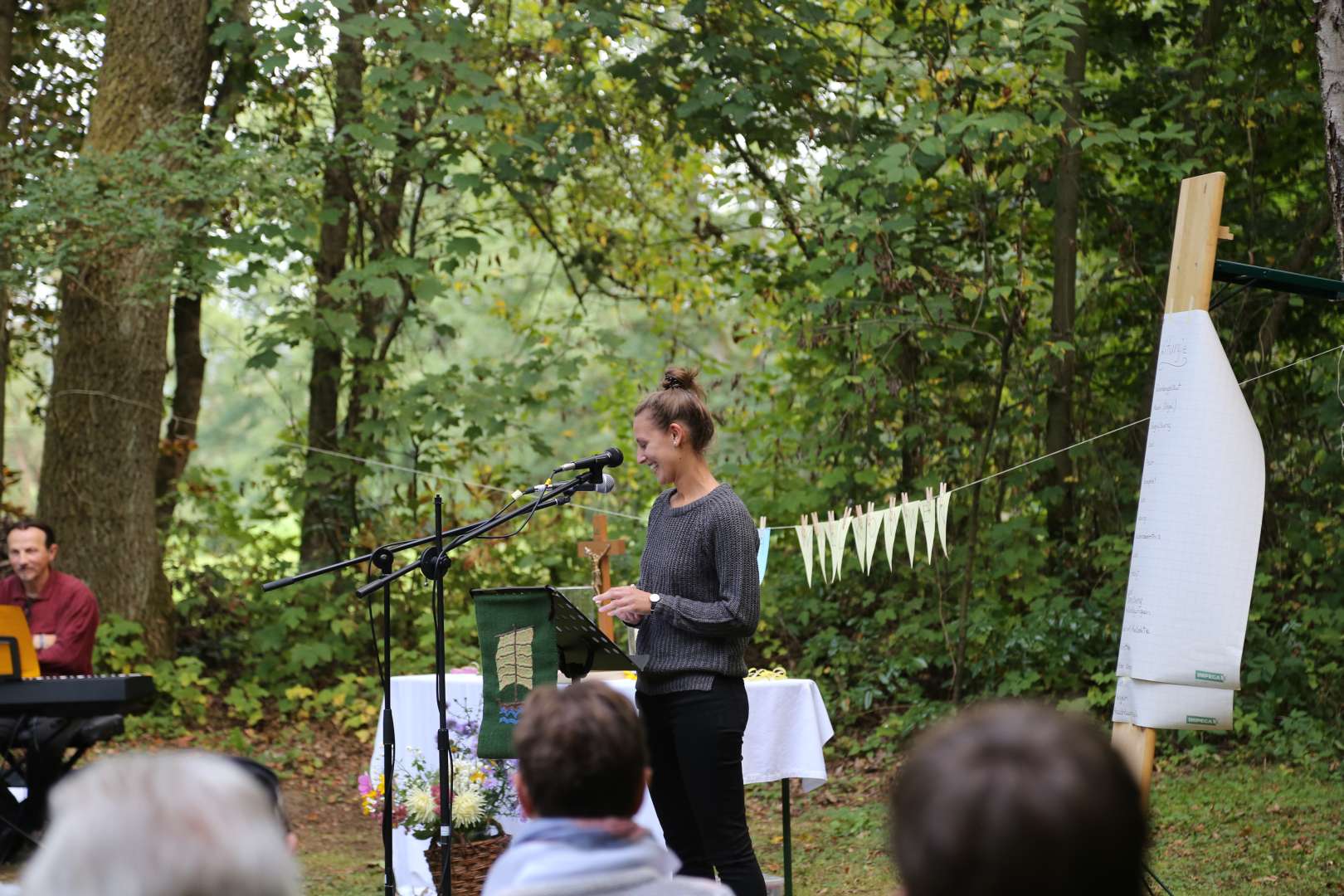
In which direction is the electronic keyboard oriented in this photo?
away from the camera

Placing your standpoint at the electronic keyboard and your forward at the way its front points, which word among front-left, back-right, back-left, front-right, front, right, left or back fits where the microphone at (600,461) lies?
back-right

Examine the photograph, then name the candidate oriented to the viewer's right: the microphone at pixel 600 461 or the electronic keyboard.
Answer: the microphone

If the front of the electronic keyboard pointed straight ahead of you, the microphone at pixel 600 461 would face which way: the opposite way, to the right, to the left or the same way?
to the right

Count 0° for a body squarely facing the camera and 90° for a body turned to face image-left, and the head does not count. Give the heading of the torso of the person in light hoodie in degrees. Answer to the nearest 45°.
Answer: approximately 180°

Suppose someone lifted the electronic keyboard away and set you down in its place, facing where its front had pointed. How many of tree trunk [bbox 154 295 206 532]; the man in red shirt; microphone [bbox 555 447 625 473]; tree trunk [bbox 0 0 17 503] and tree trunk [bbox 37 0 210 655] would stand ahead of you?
4

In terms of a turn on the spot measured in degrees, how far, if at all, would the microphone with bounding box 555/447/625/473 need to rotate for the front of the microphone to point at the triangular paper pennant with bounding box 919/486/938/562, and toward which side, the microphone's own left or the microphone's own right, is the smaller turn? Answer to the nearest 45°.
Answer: approximately 45° to the microphone's own left

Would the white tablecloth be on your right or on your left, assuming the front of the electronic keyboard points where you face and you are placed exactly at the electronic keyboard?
on your right

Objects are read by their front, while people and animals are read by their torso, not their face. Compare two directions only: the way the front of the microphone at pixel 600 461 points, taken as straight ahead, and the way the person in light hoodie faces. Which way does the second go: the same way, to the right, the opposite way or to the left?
to the left

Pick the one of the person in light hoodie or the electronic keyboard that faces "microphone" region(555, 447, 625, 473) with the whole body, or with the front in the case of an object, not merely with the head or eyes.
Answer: the person in light hoodie

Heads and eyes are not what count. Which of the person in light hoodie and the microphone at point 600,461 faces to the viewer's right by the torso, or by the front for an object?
the microphone

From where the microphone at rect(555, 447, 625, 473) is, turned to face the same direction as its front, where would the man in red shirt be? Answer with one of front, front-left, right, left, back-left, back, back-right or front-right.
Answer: back-left

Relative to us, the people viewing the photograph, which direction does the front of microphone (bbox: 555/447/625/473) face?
facing to the right of the viewer

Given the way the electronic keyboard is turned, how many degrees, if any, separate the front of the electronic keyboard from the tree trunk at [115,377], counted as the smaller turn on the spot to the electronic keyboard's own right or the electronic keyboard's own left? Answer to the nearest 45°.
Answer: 0° — it already faces it
